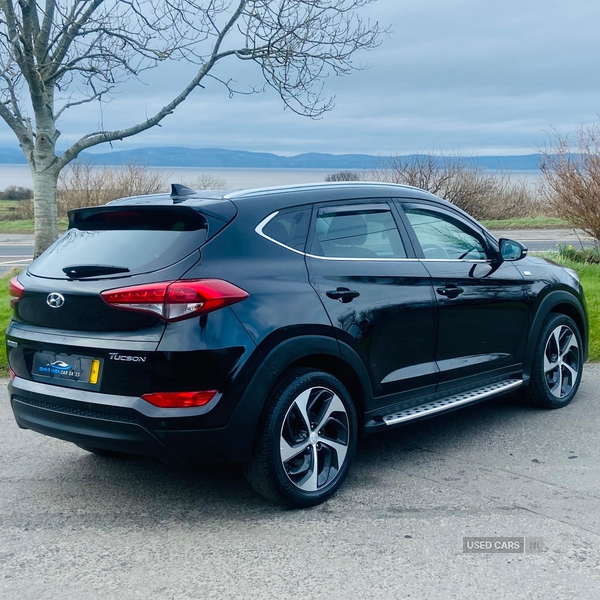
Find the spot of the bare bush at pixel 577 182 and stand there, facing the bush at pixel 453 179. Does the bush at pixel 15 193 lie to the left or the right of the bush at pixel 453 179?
left

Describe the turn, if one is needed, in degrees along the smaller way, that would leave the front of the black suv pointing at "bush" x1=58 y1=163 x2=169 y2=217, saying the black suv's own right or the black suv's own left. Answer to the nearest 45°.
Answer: approximately 45° to the black suv's own left

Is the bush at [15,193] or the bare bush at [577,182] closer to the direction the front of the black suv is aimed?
the bare bush

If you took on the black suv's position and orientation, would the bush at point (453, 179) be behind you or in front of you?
in front

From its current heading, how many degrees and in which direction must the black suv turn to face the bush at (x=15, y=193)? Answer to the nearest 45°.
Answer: approximately 45° to its left

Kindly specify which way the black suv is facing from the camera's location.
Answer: facing away from the viewer and to the right of the viewer

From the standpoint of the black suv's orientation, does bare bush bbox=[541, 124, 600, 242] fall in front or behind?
in front
